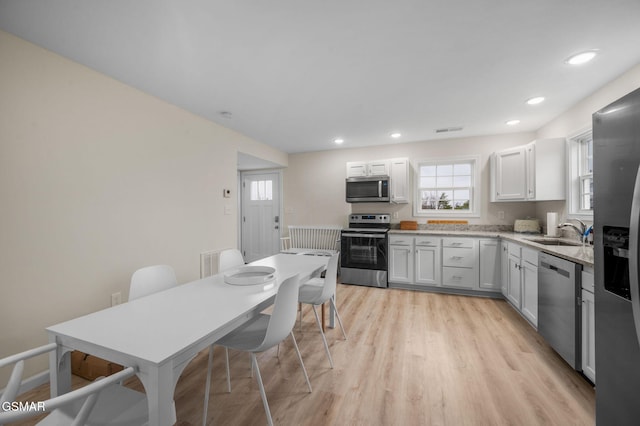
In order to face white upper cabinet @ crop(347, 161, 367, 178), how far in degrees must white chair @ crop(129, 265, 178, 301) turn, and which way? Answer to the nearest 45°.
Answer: approximately 90° to its left

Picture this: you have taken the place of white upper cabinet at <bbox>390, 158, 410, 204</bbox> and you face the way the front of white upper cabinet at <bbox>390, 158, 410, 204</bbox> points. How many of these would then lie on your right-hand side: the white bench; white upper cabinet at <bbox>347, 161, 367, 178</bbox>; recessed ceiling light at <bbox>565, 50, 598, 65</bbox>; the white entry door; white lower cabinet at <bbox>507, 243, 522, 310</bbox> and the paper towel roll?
3

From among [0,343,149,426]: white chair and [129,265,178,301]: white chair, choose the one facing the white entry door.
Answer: [0,343,149,426]: white chair

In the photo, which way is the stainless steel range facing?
toward the camera

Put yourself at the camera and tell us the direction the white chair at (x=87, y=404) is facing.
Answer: facing away from the viewer and to the right of the viewer

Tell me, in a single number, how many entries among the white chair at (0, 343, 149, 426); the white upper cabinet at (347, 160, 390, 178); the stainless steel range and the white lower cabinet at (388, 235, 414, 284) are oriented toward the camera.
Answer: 3

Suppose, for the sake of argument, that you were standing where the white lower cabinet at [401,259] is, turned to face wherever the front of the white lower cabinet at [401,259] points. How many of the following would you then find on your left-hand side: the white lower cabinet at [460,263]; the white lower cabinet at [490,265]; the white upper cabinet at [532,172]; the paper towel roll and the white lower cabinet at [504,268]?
5

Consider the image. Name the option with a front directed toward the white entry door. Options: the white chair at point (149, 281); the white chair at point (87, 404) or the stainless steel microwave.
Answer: the white chair at point (87, 404)

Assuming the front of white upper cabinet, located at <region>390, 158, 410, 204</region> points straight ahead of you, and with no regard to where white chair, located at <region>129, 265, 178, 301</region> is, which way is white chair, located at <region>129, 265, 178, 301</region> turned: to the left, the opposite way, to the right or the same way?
to the left

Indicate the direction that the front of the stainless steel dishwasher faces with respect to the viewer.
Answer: facing the viewer and to the left of the viewer

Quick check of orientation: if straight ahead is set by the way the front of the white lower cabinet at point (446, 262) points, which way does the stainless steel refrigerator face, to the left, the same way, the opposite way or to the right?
to the right

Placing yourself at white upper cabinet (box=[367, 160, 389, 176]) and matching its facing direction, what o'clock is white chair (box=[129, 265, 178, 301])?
The white chair is roughly at 1 o'clock from the white upper cabinet.

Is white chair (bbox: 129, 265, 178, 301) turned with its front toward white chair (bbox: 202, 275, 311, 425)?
yes

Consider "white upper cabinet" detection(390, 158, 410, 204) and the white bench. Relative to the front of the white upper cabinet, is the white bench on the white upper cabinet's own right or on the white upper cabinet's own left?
on the white upper cabinet's own right

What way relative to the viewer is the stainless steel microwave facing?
toward the camera

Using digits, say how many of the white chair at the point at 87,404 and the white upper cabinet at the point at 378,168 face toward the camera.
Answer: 1

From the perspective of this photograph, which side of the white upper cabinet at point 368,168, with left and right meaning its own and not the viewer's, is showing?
front

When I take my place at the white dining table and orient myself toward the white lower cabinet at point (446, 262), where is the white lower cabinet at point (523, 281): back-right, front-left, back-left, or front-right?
front-right
